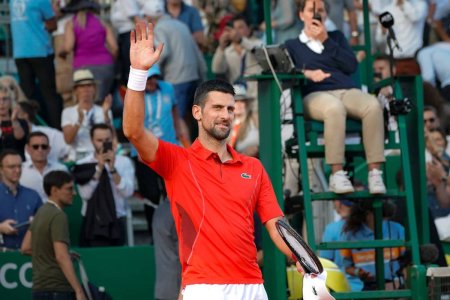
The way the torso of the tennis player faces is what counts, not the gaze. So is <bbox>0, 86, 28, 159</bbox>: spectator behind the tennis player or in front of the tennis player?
behind

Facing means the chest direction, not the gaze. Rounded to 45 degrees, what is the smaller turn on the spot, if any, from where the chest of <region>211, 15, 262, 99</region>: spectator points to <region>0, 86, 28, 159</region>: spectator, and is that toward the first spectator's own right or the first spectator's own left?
approximately 45° to the first spectator's own right

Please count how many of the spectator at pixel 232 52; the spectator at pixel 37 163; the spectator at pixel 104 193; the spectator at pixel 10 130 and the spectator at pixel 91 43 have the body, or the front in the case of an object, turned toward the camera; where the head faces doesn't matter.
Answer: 4

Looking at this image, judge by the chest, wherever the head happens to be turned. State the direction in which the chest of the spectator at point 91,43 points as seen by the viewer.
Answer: away from the camera

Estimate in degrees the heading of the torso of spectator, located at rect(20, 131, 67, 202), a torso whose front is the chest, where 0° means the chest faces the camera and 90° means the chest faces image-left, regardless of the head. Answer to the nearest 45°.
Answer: approximately 0°

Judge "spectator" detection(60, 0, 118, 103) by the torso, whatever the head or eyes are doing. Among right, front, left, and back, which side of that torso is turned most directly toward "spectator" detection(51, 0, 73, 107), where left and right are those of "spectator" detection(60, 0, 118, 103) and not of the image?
left

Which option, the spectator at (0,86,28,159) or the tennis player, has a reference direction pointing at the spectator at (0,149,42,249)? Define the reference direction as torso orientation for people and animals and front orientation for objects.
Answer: the spectator at (0,86,28,159)

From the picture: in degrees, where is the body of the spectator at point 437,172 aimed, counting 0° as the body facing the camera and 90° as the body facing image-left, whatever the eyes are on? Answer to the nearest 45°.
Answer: approximately 45°
